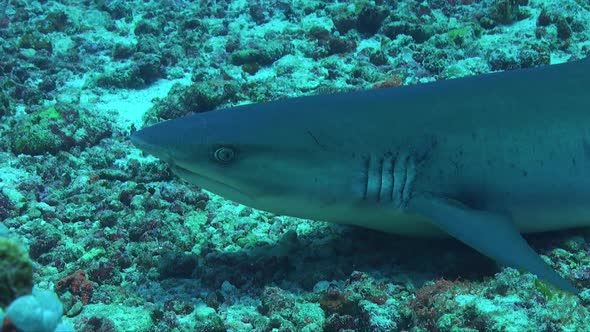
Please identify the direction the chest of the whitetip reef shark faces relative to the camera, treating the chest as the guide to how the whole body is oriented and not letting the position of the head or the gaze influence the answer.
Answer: to the viewer's left
